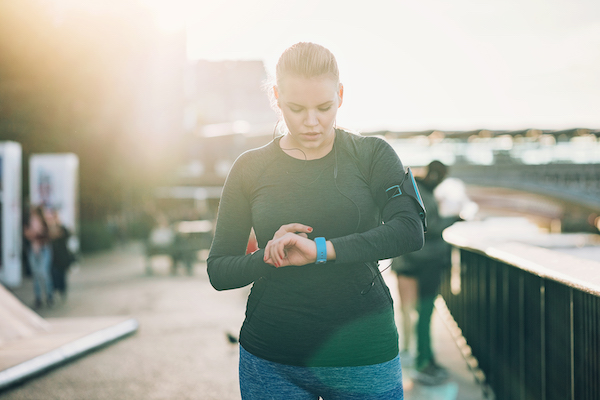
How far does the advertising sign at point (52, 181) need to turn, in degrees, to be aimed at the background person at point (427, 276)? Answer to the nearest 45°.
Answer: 0° — it already faces them

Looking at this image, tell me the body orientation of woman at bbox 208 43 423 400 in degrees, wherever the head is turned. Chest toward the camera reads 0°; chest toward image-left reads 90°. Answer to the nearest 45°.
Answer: approximately 0°

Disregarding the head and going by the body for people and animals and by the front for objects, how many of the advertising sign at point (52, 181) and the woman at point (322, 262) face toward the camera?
2

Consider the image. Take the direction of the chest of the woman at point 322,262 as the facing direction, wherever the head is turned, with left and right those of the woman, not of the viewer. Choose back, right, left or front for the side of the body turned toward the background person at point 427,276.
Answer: back

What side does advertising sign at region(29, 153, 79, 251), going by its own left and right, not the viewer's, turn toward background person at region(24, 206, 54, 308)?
front
